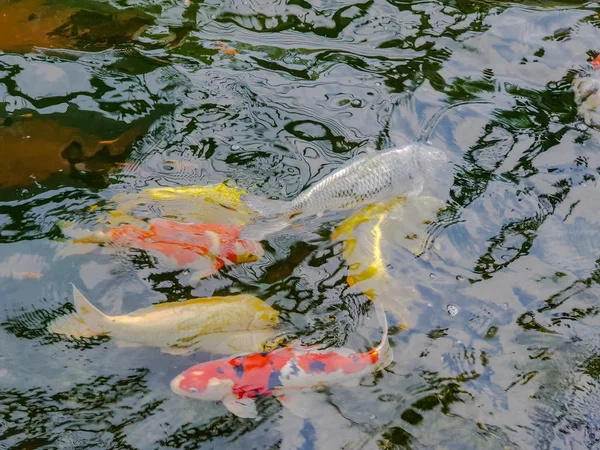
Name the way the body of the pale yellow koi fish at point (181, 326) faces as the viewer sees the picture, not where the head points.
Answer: to the viewer's right

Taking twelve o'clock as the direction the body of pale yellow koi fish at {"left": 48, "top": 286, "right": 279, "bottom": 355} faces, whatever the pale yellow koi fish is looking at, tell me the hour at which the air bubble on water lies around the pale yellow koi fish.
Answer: The air bubble on water is roughly at 12 o'clock from the pale yellow koi fish.

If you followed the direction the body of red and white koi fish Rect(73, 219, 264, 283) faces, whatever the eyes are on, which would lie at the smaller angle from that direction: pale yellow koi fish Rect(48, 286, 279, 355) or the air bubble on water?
the air bubble on water

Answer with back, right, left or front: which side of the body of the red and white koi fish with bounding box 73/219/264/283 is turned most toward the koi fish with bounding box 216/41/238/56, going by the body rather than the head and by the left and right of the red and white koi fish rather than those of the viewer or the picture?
left

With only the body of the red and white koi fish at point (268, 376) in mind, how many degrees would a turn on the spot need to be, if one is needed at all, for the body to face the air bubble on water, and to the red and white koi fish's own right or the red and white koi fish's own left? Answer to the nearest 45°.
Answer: approximately 135° to the red and white koi fish's own right

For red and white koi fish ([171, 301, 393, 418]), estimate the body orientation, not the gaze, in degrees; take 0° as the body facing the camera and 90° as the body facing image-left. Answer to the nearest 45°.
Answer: approximately 90°

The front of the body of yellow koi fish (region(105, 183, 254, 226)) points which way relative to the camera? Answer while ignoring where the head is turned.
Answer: to the viewer's right

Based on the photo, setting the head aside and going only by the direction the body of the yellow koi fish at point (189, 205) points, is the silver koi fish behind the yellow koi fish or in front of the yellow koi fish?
in front

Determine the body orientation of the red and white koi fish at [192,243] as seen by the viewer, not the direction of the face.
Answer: to the viewer's right

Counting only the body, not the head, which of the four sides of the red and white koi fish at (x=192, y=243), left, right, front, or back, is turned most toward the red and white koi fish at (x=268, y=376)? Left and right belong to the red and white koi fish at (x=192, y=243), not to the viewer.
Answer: right
